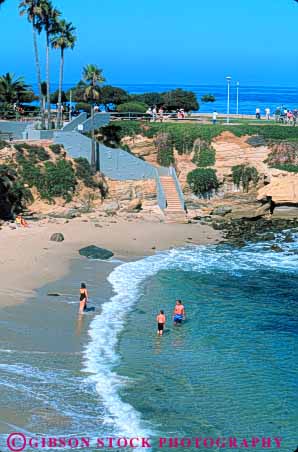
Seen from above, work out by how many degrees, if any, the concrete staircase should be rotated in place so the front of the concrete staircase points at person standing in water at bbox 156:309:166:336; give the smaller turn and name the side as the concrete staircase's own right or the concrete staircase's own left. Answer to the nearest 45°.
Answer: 0° — it already faces them

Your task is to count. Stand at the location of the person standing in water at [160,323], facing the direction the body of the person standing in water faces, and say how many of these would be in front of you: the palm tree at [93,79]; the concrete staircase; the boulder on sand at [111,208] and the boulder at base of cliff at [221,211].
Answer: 4

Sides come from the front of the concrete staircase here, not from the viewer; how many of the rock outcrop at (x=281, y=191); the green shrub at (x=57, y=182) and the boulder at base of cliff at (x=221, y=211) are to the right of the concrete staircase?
1

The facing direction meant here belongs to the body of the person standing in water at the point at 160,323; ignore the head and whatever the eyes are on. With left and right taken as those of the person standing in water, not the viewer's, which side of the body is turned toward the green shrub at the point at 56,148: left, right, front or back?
front

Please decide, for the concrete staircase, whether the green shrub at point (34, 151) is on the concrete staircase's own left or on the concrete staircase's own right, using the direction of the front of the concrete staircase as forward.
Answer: on the concrete staircase's own right

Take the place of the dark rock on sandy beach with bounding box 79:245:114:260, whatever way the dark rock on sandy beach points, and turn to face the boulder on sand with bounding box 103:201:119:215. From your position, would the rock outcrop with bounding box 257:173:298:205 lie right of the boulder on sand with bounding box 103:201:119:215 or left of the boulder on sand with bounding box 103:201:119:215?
right

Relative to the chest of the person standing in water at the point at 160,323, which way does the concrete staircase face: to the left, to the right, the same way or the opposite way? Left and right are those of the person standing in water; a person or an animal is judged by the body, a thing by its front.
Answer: the opposite way

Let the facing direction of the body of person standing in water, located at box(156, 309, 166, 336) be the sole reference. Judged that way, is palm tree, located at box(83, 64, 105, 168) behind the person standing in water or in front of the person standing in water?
in front

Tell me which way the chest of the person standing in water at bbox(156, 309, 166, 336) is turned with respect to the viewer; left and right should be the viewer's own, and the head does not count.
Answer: facing away from the viewer

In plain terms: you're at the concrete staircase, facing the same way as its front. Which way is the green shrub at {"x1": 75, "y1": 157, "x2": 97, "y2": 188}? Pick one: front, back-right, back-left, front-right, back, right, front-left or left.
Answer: right

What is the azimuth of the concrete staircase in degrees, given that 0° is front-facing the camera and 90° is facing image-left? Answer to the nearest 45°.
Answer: approximately 0°

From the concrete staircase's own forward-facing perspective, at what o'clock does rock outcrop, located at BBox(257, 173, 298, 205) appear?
The rock outcrop is roughly at 9 o'clock from the concrete staircase.

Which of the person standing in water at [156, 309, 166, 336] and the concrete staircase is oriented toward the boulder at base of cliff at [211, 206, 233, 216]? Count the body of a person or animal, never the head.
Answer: the person standing in water

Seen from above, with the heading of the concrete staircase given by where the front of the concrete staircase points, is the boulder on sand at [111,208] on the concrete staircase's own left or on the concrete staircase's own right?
on the concrete staircase's own right

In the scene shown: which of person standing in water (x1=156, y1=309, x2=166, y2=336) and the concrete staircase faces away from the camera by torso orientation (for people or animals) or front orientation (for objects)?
the person standing in water

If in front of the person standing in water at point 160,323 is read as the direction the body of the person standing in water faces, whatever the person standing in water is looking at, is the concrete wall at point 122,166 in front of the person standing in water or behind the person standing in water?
in front

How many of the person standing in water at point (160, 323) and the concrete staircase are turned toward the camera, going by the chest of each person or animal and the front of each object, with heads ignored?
1
